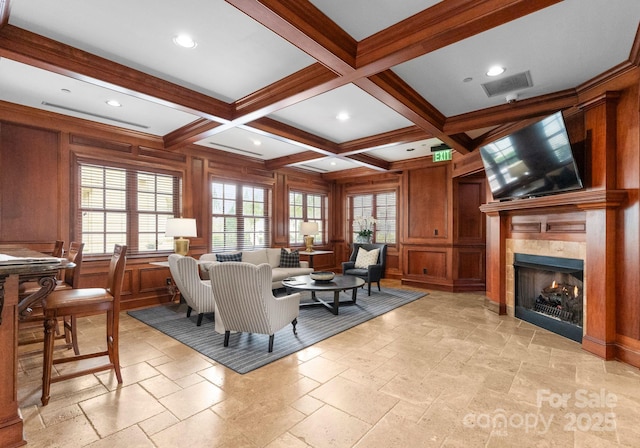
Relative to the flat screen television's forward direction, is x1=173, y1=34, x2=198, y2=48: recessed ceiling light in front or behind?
in front

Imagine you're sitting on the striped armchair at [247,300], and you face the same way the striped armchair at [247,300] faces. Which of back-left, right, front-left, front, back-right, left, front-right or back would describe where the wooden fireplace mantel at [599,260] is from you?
front-right

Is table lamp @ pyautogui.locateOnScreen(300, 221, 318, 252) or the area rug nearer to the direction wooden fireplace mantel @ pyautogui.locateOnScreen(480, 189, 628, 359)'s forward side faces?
the area rug

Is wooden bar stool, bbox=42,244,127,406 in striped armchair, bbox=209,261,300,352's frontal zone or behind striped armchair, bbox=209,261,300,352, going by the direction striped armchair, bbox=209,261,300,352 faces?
behind

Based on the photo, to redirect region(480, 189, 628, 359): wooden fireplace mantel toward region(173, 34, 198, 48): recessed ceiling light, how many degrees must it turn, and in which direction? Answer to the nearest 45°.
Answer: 0° — it already faces it

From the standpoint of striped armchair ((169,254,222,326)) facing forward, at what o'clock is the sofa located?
The sofa is roughly at 12 o'clock from the striped armchair.

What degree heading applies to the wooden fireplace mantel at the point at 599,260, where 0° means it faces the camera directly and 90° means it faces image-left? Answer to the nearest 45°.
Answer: approximately 45°

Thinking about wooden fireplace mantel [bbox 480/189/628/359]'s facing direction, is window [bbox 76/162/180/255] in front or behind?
in front

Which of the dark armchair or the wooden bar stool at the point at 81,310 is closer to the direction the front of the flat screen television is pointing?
the wooden bar stool

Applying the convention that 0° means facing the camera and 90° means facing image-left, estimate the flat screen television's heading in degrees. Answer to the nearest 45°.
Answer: approximately 45°

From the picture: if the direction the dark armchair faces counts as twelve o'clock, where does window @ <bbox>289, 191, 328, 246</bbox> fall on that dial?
The window is roughly at 3 o'clock from the dark armchair.

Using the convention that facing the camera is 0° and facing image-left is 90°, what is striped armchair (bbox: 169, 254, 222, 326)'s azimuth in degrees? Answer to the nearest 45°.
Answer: approximately 225°
